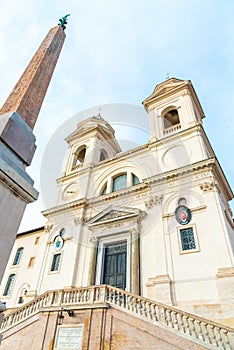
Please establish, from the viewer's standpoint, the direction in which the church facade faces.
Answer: facing the viewer and to the left of the viewer

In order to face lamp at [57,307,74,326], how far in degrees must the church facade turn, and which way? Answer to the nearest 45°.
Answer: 0° — it already faces it
